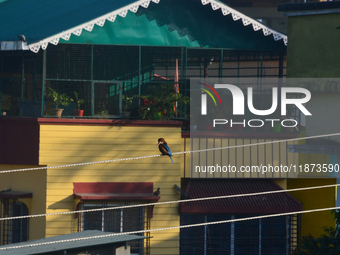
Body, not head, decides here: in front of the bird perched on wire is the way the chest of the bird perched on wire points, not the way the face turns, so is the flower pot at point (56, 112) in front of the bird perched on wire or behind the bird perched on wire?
in front

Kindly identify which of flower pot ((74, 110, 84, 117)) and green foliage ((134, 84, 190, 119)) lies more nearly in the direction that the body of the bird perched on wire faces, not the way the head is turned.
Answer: the flower pot

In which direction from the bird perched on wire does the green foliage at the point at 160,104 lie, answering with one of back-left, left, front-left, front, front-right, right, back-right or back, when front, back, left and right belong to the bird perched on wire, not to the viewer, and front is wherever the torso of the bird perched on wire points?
right

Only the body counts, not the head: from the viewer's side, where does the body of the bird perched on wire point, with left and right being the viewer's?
facing to the left of the viewer

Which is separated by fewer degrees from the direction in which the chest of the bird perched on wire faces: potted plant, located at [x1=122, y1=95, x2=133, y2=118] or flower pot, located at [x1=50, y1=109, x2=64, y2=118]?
the flower pot

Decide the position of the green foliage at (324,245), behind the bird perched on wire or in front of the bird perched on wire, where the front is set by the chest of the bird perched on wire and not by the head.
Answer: behind

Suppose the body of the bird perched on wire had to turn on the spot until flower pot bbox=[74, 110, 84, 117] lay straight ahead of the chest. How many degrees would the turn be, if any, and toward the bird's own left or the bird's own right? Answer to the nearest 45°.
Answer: approximately 45° to the bird's own right

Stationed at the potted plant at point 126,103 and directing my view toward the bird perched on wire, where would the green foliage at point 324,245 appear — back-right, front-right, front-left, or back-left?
front-left
